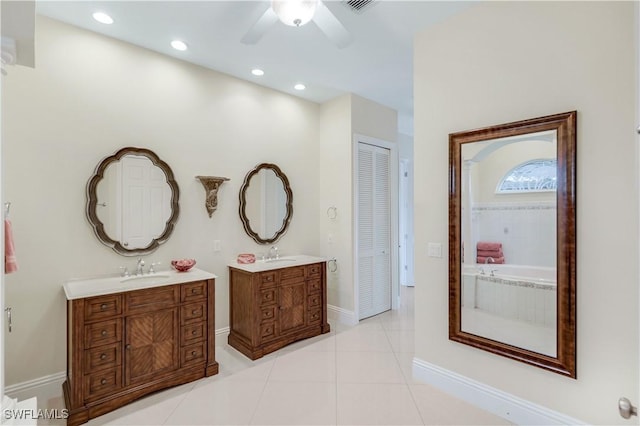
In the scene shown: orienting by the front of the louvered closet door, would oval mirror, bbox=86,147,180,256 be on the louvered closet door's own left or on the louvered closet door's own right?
on the louvered closet door's own right

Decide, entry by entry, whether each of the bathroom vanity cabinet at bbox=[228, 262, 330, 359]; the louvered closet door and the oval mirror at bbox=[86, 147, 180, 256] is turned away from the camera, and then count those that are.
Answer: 0

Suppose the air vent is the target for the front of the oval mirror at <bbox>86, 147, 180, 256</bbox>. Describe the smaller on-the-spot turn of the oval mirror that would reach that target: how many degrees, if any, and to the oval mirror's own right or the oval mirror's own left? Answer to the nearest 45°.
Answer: approximately 45° to the oval mirror's own left

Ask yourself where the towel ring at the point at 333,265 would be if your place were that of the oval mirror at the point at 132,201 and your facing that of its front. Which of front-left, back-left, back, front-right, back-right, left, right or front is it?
left

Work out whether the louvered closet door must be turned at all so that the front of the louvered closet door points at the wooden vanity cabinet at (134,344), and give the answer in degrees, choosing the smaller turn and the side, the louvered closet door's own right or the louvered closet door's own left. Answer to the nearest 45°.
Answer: approximately 90° to the louvered closet door's own right

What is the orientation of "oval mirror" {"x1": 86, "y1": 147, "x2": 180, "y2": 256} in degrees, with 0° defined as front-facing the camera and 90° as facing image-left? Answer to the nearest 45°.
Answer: approximately 0°

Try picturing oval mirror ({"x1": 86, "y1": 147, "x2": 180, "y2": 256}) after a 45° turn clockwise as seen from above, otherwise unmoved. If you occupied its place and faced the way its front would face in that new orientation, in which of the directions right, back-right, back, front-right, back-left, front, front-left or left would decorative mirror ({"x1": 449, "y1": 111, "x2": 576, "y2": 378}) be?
left

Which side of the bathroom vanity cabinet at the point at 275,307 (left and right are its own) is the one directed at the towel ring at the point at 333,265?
left

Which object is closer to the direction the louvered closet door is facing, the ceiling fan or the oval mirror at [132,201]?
the ceiling fan

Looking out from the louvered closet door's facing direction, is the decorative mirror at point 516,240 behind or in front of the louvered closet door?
in front

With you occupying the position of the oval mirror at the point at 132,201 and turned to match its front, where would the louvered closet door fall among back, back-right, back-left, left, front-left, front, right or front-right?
left

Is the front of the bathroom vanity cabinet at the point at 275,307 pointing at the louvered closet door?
no

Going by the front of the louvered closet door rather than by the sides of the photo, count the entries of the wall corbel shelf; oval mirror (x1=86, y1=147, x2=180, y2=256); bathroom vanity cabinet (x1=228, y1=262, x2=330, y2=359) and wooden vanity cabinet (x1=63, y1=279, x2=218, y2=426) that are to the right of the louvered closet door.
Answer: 4

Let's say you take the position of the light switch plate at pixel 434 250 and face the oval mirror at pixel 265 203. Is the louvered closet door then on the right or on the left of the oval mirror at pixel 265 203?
right

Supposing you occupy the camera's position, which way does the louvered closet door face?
facing the viewer and to the right of the viewer

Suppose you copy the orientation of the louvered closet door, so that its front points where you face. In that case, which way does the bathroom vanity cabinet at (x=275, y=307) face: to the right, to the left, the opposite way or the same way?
the same way

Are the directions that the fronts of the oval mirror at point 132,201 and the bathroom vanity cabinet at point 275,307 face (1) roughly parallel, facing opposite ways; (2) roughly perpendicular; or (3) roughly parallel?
roughly parallel
